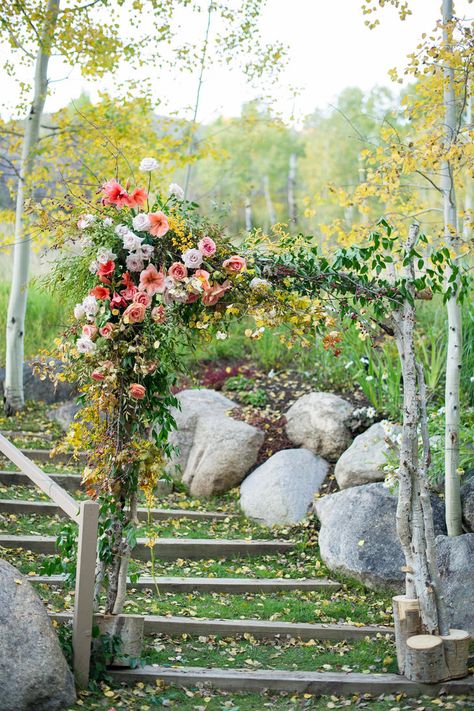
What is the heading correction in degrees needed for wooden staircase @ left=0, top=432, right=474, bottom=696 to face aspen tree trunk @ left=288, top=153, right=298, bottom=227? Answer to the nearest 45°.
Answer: approximately 180°

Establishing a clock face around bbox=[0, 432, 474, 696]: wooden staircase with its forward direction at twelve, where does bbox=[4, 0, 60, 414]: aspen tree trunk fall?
The aspen tree trunk is roughly at 5 o'clock from the wooden staircase.

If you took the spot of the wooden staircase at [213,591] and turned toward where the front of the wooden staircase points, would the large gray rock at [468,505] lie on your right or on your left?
on your left

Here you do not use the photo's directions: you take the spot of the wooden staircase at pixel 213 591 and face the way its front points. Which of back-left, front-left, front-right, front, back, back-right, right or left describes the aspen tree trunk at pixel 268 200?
back

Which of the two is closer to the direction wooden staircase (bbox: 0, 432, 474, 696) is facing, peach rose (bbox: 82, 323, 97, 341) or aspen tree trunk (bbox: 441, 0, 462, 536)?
the peach rose

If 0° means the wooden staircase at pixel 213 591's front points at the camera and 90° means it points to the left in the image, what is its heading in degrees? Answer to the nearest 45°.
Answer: approximately 0°

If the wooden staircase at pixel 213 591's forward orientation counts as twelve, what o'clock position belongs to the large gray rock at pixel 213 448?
The large gray rock is roughly at 6 o'clock from the wooden staircase.

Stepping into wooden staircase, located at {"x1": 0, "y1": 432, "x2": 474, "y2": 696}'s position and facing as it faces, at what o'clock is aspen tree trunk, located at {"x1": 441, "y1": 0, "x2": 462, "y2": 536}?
The aspen tree trunk is roughly at 9 o'clock from the wooden staircase.
